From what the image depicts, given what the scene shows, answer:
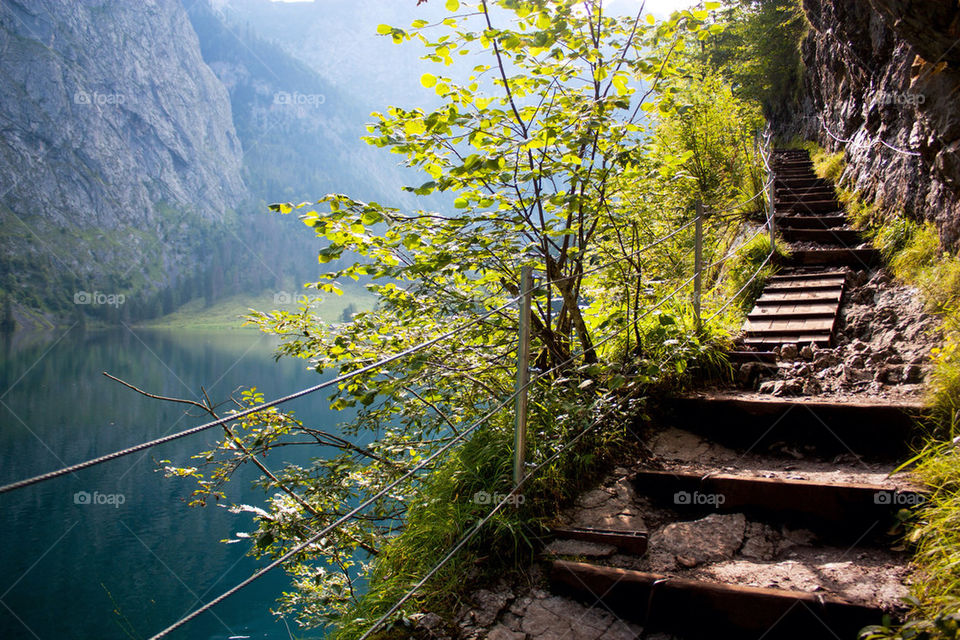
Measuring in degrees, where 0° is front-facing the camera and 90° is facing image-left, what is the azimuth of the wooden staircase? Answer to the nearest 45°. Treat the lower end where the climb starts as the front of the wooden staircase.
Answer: approximately 0°

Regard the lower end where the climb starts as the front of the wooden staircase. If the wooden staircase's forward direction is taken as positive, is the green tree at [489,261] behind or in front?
in front
